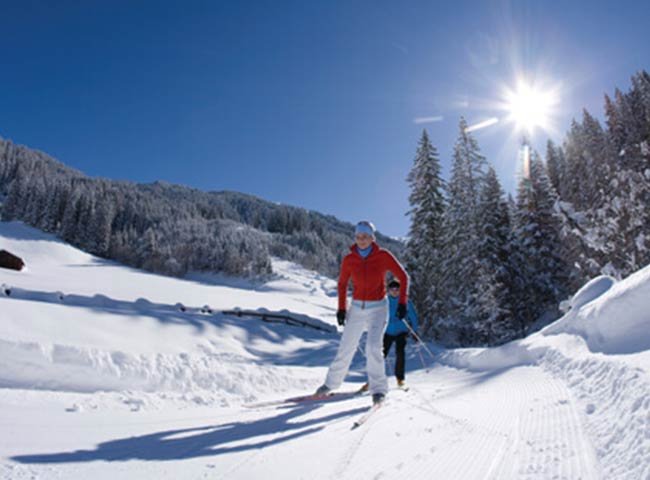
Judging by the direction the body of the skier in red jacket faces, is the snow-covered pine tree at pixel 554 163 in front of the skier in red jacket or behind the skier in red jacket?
behind

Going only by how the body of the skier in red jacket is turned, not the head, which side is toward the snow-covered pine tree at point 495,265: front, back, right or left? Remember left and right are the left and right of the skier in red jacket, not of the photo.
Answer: back

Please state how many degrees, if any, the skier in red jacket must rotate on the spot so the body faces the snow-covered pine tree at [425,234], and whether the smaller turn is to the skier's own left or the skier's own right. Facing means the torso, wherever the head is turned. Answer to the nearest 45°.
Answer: approximately 180°

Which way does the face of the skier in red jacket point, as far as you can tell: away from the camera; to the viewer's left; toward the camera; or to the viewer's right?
toward the camera

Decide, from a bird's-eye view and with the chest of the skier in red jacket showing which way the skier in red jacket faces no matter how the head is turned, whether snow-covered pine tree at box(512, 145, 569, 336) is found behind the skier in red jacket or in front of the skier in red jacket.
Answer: behind

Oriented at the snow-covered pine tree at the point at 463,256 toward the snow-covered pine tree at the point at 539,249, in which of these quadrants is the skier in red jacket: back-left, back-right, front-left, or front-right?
back-right

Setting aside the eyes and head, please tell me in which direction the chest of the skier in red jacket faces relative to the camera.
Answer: toward the camera

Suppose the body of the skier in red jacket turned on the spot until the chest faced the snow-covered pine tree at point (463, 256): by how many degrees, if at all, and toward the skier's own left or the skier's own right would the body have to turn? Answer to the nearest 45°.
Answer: approximately 180°
